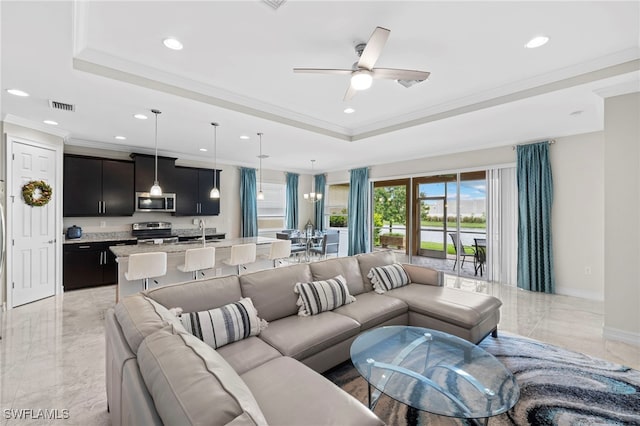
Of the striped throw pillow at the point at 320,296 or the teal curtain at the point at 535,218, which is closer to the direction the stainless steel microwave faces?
the striped throw pillow

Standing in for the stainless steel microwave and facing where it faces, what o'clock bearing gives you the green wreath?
The green wreath is roughly at 2 o'clock from the stainless steel microwave.

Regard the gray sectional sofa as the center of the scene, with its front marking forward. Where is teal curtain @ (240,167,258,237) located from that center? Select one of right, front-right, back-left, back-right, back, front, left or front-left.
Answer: back-left

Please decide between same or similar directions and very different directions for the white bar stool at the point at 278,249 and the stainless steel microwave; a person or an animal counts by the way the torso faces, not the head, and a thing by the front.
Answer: very different directions

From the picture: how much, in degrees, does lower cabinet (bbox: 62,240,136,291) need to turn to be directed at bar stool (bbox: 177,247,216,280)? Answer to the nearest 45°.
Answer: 0° — it already faces it

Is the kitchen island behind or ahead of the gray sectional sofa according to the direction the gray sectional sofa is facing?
behind
